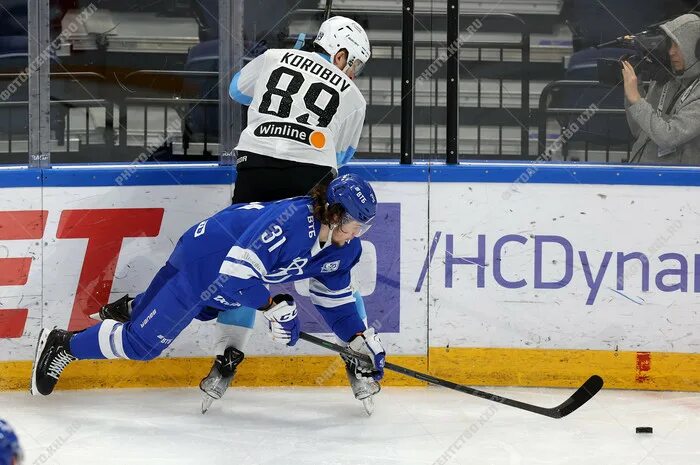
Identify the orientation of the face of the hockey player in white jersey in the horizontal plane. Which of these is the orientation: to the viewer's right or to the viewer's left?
to the viewer's right

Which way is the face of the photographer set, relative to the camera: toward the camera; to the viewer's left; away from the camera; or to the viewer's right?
to the viewer's left

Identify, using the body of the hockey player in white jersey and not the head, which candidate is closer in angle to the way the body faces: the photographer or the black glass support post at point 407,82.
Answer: the black glass support post

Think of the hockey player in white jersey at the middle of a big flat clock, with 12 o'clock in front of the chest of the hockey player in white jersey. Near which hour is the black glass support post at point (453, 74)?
The black glass support post is roughly at 2 o'clock from the hockey player in white jersey.

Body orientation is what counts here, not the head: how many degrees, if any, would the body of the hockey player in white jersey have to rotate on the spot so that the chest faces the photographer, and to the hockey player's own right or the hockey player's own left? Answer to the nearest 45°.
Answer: approximately 90° to the hockey player's own right

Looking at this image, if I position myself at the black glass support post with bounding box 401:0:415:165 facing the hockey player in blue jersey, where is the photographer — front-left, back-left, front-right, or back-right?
back-left

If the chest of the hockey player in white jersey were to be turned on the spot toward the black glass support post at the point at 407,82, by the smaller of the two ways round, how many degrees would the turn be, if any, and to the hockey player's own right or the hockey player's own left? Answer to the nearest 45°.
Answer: approximately 45° to the hockey player's own right

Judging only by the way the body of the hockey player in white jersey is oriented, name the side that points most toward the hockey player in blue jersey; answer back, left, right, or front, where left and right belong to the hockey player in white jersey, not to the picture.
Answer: back

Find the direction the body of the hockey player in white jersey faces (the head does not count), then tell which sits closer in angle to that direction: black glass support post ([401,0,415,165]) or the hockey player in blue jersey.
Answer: the black glass support post

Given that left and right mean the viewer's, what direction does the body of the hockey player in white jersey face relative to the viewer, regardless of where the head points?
facing away from the viewer
